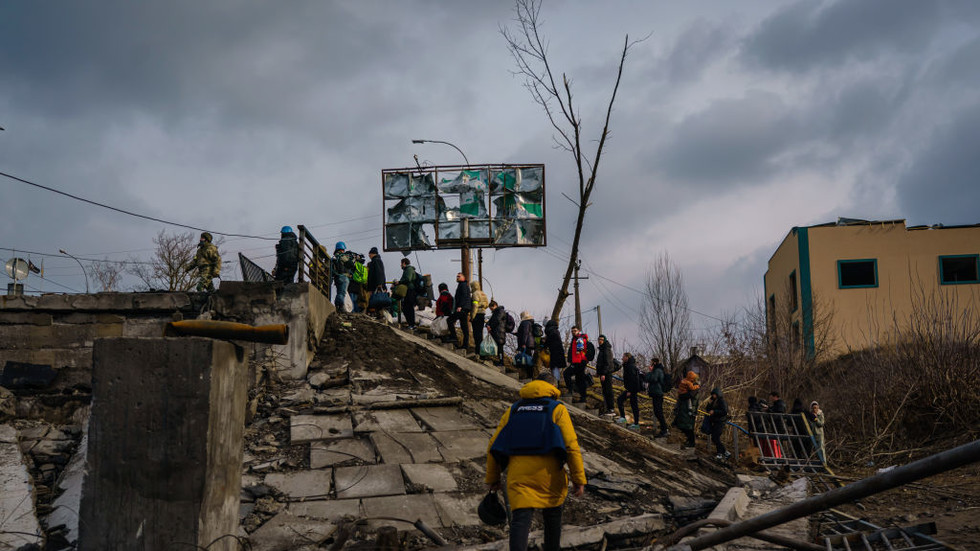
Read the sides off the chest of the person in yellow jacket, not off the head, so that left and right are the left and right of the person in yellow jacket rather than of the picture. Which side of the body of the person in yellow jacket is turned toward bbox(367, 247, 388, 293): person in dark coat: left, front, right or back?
front

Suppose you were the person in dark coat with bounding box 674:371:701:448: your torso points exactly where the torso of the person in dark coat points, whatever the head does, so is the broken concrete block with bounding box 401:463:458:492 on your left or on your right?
on your right

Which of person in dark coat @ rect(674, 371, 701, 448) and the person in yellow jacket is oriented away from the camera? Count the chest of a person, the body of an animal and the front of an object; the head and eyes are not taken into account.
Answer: the person in yellow jacket

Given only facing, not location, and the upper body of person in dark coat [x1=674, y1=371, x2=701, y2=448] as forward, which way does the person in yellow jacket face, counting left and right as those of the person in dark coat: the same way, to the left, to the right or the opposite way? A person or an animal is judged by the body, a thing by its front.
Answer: to the left

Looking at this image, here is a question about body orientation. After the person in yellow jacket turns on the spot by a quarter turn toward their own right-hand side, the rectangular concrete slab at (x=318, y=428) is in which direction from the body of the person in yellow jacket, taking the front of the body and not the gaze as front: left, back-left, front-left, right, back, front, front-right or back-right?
back-left

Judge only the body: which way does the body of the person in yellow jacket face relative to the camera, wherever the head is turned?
away from the camera

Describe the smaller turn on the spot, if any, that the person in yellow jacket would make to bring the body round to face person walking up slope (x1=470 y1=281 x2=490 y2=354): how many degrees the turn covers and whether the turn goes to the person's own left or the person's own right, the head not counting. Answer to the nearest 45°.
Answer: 0° — they already face them

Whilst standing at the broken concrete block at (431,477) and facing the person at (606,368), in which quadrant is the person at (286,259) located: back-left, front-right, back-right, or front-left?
front-left

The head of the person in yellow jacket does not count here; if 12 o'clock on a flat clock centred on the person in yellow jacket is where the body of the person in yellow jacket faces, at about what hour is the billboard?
The billboard is roughly at 12 o'clock from the person in yellow jacket.

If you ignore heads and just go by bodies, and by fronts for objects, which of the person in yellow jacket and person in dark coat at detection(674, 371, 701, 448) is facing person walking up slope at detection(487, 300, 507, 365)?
the person in yellow jacket

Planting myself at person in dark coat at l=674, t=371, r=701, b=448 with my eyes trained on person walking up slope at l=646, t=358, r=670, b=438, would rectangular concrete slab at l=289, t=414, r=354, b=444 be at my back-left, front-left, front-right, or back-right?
front-left

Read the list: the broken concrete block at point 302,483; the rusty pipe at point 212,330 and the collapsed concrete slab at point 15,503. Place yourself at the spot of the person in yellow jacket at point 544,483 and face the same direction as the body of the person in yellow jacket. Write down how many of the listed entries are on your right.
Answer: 0
